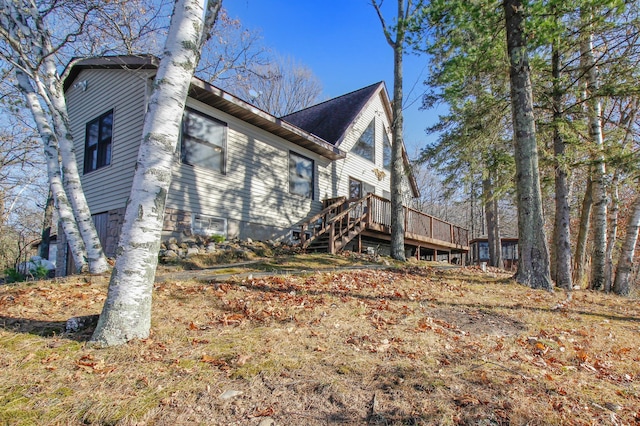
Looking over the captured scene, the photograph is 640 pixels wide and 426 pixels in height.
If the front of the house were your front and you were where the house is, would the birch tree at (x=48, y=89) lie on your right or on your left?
on your right

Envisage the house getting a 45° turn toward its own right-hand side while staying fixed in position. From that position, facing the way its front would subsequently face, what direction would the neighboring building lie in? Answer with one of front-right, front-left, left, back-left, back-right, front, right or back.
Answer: back-left
